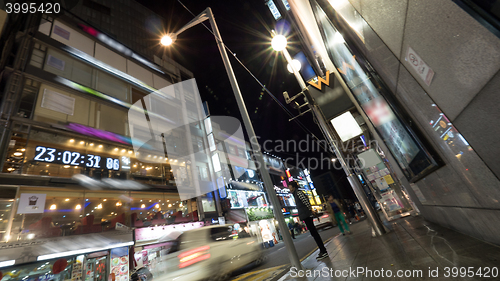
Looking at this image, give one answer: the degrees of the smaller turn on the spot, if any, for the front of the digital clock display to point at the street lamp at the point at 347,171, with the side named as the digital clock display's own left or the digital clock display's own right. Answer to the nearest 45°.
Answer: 0° — it already faces it

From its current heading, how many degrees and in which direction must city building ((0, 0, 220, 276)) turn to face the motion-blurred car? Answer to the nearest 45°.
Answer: approximately 45° to its right

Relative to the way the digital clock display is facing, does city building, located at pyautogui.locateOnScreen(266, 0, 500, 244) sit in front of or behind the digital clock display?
in front

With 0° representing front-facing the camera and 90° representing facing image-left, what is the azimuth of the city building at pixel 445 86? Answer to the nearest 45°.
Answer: approximately 45°

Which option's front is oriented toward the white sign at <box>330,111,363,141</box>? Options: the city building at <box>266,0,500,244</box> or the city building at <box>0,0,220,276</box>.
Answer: the city building at <box>0,0,220,276</box>

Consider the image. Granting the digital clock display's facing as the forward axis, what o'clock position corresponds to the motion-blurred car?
The motion-blurred car is roughly at 1 o'clock from the digital clock display.
